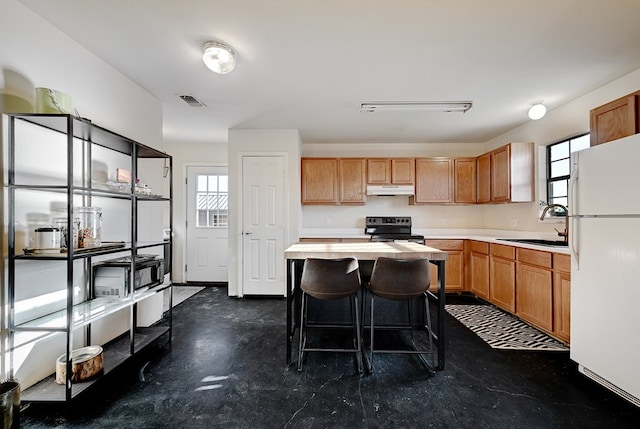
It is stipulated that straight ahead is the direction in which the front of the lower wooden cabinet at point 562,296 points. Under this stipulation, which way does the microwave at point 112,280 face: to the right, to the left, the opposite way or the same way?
the opposite way

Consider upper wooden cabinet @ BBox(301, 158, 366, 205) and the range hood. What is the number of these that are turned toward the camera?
2

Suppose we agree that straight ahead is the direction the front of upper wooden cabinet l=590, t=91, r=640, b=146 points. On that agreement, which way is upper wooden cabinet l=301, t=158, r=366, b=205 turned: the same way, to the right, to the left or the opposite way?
to the left

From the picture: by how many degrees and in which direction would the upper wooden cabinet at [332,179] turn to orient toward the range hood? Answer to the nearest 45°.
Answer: approximately 90° to its left
